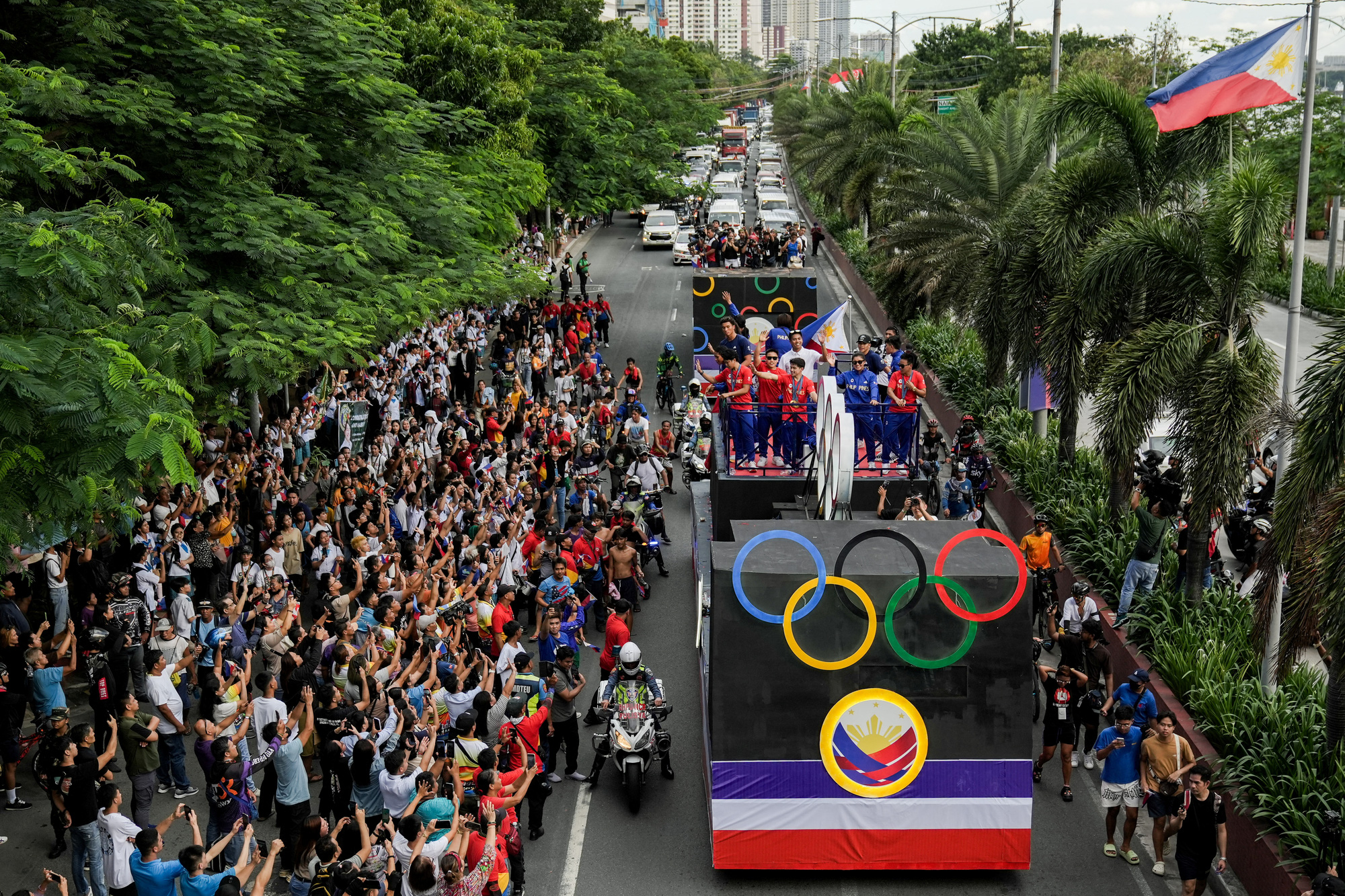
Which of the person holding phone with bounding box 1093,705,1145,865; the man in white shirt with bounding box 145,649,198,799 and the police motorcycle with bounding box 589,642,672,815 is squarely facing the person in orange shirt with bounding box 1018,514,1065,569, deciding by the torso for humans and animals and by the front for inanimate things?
the man in white shirt

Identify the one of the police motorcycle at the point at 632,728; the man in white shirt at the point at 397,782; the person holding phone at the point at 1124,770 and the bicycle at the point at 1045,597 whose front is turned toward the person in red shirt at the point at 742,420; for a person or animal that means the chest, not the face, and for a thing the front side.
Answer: the man in white shirt

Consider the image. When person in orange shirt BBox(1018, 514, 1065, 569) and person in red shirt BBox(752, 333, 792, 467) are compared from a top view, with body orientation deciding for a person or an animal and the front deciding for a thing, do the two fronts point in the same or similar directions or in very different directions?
same or similar directions

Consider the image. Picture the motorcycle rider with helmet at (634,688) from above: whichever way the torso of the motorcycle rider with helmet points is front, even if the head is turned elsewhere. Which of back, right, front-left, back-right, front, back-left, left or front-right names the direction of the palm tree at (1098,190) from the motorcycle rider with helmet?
back-left

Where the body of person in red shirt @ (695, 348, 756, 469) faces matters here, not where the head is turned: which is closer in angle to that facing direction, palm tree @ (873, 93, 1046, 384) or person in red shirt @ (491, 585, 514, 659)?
the person in red shirt

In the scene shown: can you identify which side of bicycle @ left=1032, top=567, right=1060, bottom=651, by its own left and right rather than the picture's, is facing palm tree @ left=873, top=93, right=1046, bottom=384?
back

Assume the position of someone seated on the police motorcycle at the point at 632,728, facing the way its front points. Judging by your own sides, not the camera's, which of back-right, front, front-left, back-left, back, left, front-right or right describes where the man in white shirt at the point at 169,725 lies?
right

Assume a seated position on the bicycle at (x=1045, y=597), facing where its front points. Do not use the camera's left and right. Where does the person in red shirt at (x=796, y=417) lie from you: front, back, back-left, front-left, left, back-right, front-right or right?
right

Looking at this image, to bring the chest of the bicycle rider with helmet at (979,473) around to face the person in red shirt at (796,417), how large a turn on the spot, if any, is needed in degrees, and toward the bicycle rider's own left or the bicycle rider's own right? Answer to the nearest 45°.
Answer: approximately 45° to the bicycle rider's own right

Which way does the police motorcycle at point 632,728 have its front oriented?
toward the camera

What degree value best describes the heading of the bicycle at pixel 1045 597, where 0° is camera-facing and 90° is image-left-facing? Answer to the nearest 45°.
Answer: approximately 0°

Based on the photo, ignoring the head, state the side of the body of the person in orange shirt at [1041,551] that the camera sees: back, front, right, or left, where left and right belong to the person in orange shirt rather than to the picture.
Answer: front

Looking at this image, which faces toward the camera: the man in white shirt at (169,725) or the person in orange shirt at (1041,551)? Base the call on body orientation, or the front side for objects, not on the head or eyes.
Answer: the person in orange shirt

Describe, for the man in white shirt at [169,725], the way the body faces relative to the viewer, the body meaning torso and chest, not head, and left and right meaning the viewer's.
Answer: facing to the right of the viewer

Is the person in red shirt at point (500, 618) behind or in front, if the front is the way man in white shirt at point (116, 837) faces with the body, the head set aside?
in front

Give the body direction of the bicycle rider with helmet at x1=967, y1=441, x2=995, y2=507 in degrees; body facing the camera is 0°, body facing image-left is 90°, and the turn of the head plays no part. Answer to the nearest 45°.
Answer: approximately 0°

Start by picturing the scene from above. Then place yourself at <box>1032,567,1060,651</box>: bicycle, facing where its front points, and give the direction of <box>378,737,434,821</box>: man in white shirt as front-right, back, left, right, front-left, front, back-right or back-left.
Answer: front-right

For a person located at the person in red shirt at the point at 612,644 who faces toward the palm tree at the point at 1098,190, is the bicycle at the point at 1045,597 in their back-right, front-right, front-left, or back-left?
front-right

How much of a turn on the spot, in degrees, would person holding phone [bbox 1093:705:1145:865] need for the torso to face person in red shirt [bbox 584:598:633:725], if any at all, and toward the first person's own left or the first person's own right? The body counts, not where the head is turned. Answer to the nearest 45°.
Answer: approximately 90° to the first person's own right
